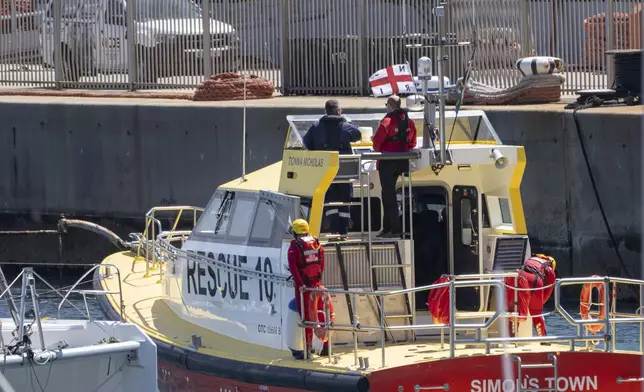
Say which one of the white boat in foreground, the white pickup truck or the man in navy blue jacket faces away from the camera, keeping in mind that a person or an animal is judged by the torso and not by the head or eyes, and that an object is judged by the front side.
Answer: the man in navy blue jacket

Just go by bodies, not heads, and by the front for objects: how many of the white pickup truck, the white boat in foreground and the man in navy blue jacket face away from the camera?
1

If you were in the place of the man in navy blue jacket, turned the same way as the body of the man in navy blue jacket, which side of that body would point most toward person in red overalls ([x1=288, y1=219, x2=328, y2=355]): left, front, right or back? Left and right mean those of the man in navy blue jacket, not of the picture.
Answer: back

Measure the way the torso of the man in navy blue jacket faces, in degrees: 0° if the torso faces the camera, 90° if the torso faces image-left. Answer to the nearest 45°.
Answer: approximately 180°

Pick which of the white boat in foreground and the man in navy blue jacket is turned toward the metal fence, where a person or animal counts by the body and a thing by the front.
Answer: the man in navy blue jacket

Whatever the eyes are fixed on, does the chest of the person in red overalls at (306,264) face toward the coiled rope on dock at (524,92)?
no

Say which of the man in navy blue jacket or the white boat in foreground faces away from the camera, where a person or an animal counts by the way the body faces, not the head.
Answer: the man in navy blue jacket

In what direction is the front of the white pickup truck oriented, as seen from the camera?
facing the viewer and to the right of the viewer

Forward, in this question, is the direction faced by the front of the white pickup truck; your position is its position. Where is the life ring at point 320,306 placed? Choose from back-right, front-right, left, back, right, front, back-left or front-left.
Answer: front-right
